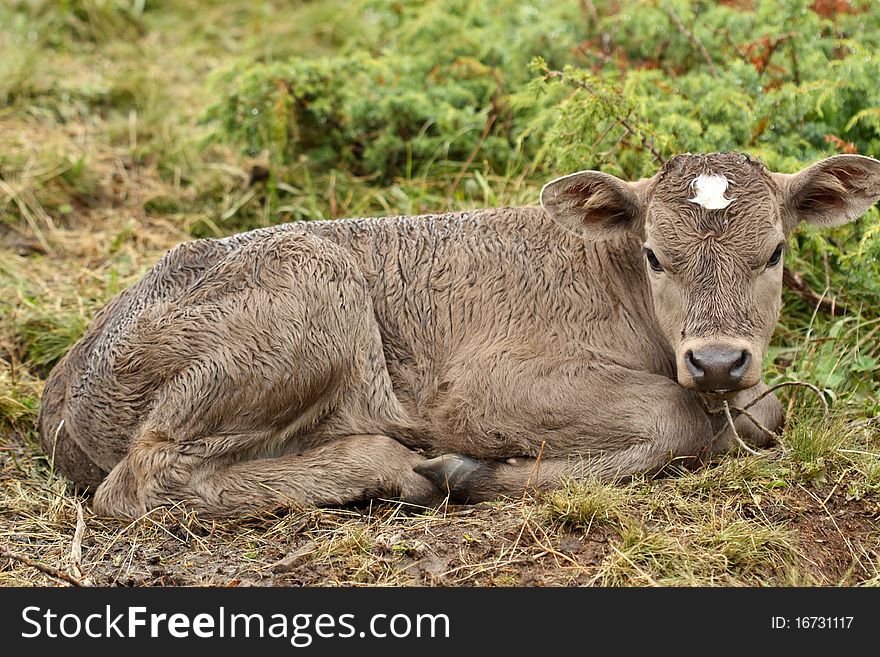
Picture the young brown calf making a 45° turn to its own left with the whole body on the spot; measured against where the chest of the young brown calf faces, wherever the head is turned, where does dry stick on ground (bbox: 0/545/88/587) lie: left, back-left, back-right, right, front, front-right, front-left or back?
back

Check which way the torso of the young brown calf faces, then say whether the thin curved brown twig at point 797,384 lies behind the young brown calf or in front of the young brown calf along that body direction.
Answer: in front

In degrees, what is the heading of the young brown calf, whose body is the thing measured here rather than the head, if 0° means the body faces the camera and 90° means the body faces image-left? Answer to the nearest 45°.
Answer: approximately 270°

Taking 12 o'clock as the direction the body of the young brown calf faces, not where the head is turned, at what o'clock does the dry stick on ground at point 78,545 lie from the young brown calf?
The dry stick on ground is roughly at 5 o'clock from the young brown calf.
